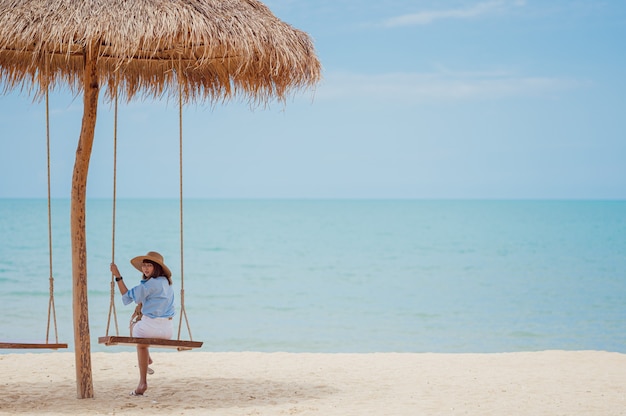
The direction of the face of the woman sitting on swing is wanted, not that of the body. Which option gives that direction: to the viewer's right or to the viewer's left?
to the viewer's left

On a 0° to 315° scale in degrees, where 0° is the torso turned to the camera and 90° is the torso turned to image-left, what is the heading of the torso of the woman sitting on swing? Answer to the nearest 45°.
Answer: approximately 135°
